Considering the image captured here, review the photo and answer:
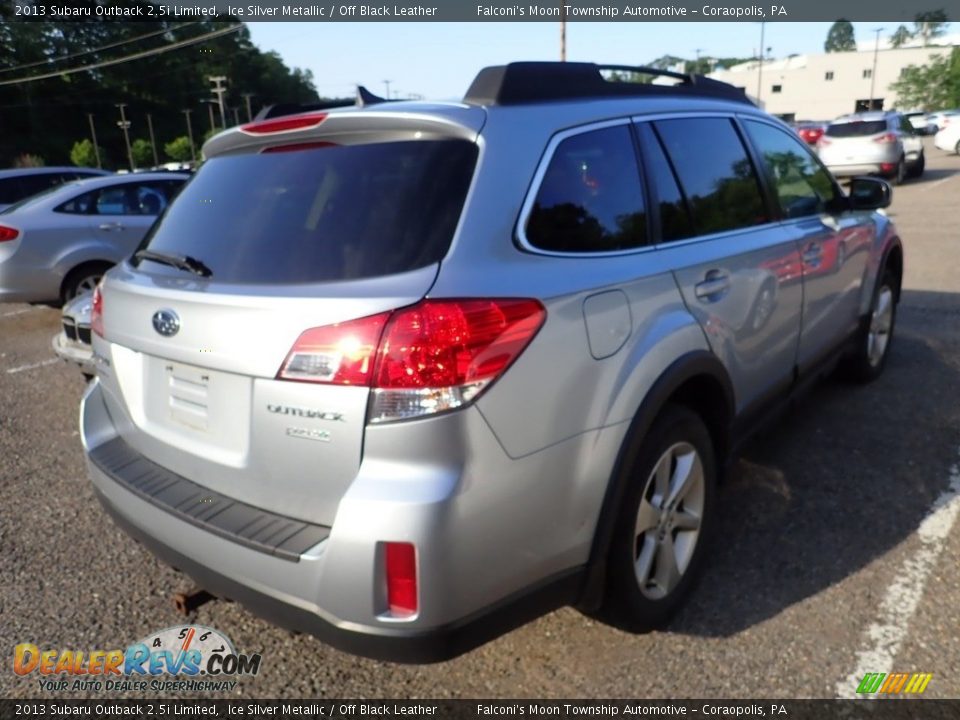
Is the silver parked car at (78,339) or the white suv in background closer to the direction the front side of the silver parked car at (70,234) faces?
the white suv in background

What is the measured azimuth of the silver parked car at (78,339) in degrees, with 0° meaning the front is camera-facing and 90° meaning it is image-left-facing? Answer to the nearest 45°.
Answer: approximately 45°

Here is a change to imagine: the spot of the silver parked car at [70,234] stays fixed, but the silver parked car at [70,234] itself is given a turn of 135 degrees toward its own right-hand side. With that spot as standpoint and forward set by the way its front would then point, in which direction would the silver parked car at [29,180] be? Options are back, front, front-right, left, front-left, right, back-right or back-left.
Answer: back-right

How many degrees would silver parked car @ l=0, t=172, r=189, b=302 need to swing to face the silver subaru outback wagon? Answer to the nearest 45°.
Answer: approximately 90° to its right

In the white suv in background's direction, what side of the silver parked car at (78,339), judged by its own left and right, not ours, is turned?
back

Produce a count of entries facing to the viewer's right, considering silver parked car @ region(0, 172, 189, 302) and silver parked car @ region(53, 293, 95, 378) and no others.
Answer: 1

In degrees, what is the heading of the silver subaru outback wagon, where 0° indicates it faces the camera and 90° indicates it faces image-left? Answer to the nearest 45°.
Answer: approximately 225°

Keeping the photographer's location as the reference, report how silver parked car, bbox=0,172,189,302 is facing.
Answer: facing to the right of the viewer

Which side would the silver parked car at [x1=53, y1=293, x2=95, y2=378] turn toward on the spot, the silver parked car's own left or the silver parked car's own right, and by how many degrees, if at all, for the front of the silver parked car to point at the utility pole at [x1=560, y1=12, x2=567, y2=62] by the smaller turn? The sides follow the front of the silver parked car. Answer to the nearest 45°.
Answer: approximately 180°
